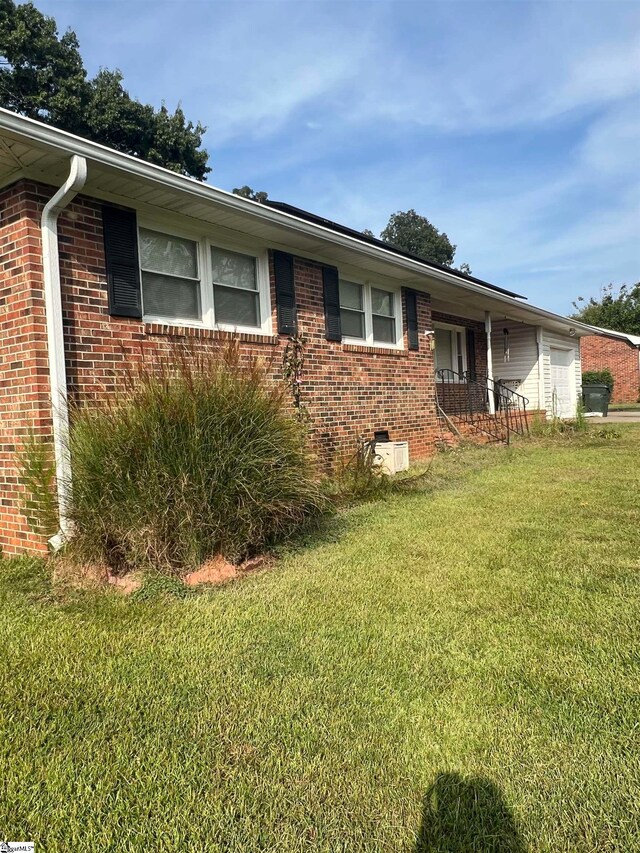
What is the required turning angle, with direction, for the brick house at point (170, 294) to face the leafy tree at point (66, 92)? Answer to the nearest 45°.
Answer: approximately 180°

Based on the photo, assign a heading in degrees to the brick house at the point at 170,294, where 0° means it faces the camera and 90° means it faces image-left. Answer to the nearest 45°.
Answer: approximately 315°

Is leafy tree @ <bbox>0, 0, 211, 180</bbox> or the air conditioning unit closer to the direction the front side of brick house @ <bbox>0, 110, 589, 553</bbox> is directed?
the air conditioning unit

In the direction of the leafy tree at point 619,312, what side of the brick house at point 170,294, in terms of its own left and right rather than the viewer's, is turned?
left

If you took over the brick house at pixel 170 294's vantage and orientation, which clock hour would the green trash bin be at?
The green trash bin is roughly at 9 o'clock from the brick house.

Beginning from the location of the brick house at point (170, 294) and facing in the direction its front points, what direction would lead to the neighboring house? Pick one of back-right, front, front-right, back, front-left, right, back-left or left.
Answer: left
